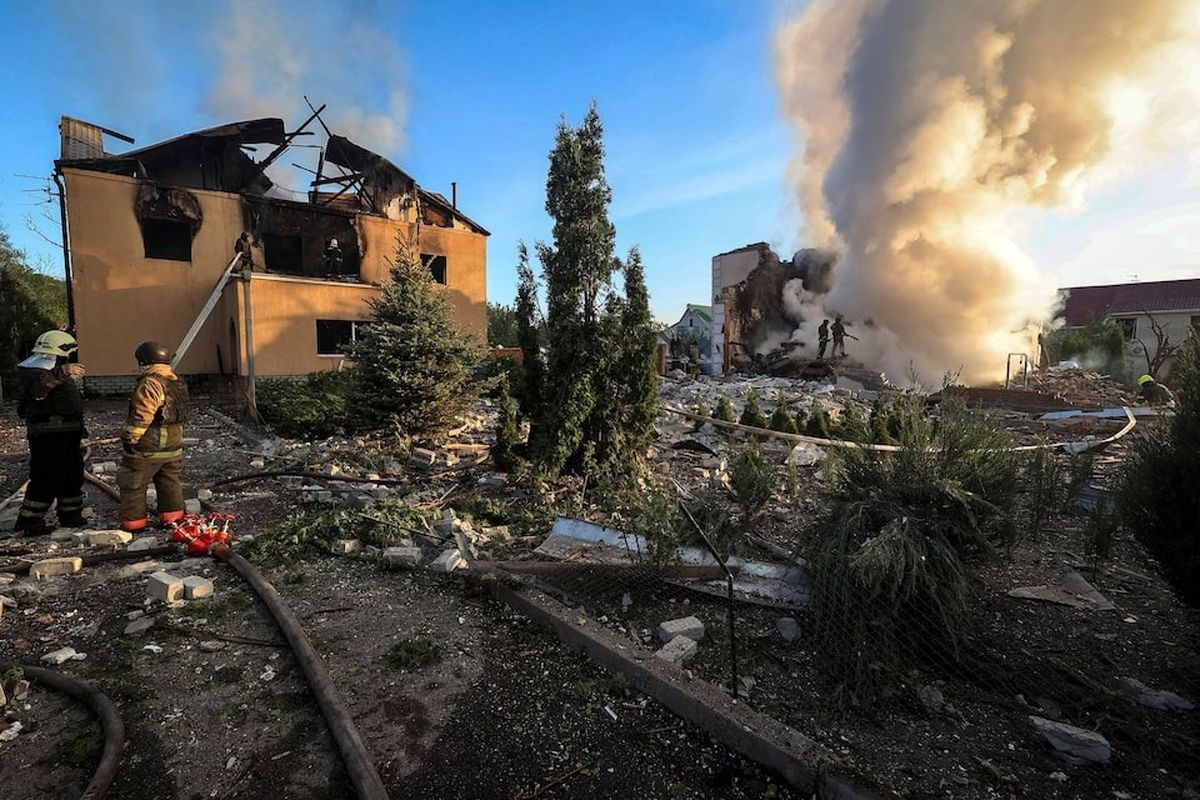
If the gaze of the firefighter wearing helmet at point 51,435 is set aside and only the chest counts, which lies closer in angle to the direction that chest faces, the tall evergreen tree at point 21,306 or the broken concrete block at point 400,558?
the broken concrete block

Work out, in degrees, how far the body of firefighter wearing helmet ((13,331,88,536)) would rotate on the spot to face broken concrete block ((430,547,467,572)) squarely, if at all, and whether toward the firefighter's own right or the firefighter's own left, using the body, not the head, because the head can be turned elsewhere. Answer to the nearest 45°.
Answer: approximately 90° to the firefighter's own left

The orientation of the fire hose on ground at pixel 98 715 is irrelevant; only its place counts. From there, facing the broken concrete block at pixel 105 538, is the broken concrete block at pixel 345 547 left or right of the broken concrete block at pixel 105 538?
right

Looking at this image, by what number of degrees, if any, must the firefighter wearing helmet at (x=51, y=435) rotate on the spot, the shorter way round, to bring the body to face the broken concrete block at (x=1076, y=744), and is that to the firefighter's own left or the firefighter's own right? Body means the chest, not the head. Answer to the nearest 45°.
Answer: approximately 90° to the firefighter's own right

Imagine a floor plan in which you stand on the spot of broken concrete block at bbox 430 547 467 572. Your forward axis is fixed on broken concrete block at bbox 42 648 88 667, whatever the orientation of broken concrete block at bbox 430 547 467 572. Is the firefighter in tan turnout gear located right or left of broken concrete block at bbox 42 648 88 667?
right
